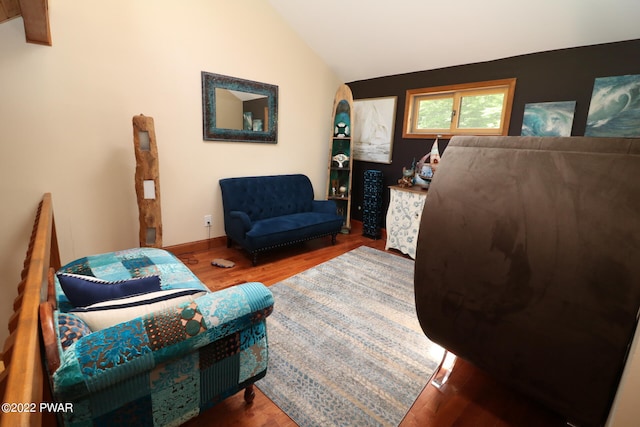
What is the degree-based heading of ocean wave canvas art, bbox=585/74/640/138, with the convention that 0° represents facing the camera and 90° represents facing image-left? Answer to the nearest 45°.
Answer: approximately 0°

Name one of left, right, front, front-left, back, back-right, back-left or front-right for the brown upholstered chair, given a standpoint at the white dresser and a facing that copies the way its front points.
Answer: front-left

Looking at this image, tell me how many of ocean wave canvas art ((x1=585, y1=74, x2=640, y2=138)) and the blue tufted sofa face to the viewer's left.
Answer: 0

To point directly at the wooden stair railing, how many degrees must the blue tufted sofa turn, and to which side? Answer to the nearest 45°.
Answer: approximately 45° to its right

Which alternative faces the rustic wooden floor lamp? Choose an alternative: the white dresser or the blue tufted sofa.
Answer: the white dresser

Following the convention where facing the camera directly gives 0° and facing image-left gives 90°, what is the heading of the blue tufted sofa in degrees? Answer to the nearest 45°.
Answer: approximately 315°
